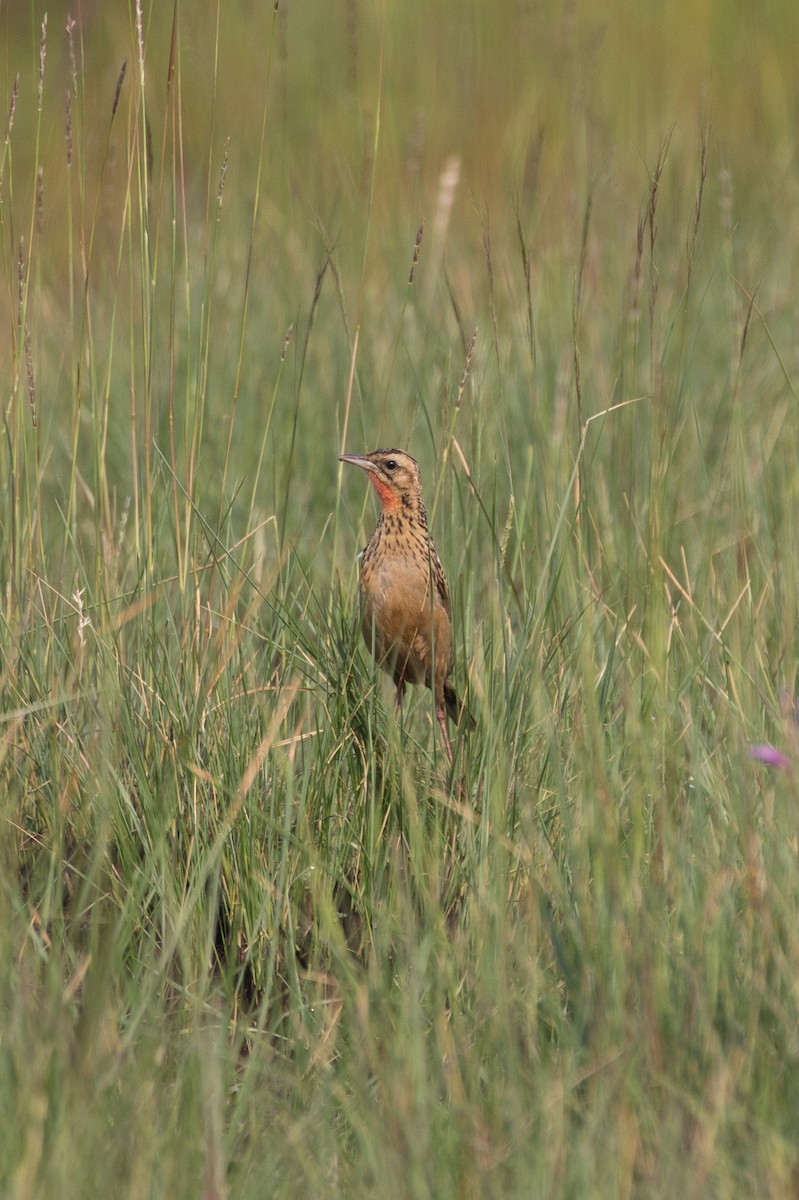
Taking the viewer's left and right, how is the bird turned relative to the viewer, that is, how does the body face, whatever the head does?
facing the viewer and to the left of the viewer
